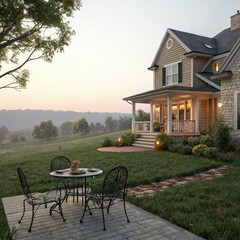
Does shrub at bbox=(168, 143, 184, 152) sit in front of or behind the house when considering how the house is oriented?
in front

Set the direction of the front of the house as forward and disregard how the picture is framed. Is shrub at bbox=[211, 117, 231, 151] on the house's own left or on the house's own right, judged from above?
on the house's own left

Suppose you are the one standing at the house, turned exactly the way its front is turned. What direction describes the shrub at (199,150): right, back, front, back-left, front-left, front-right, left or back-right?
front-left

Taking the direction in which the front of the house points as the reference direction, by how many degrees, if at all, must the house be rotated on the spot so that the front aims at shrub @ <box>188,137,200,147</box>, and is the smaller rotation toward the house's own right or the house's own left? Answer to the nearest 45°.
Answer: approximately 45° to the house's own left

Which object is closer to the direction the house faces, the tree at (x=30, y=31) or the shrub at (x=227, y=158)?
the tree

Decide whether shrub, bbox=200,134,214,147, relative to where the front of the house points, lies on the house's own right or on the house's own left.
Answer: on the house's own left

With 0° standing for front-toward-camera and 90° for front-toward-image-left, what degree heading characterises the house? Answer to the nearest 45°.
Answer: approximately 45°

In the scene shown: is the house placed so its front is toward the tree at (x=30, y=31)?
yes

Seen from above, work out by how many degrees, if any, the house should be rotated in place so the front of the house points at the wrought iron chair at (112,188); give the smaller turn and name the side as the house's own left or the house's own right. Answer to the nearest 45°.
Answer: approximately 45° to the house's own left

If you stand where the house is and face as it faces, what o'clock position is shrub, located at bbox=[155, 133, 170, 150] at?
The shrub is roughly at 11 o'clock from the house.

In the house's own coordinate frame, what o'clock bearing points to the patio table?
The patio table is roughly at 11 o'clock from the house.

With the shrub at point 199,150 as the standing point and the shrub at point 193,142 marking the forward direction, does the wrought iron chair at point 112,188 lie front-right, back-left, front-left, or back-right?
back-left

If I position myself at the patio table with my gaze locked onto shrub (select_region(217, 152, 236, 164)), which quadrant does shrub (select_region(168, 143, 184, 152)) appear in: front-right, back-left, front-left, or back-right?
front-left

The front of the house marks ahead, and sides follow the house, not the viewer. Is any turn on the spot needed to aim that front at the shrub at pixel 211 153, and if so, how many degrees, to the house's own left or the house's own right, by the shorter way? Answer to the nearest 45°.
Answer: approximately 45° to the house's own left
